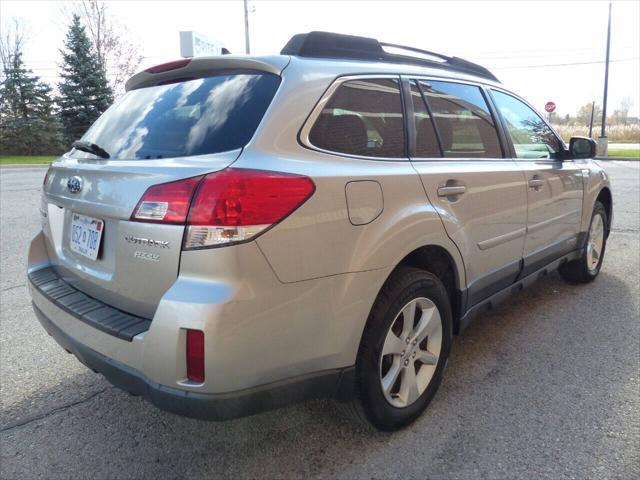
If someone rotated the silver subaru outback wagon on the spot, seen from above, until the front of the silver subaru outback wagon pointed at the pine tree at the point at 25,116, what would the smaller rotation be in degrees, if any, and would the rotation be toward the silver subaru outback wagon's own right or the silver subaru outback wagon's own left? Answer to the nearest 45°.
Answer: approximately 90° to the silver subaru outback wagon's own left

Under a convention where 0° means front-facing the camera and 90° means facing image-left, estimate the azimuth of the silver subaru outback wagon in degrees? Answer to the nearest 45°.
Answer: approximately 225°

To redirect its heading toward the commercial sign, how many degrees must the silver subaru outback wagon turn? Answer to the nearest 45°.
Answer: approximately 45° to its left

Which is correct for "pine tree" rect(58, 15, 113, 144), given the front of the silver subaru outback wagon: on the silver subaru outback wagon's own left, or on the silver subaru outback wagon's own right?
on the silver subaru outback wagon's own left

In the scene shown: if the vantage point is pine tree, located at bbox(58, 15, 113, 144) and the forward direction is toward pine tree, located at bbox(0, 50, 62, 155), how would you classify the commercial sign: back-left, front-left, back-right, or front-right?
back-left
